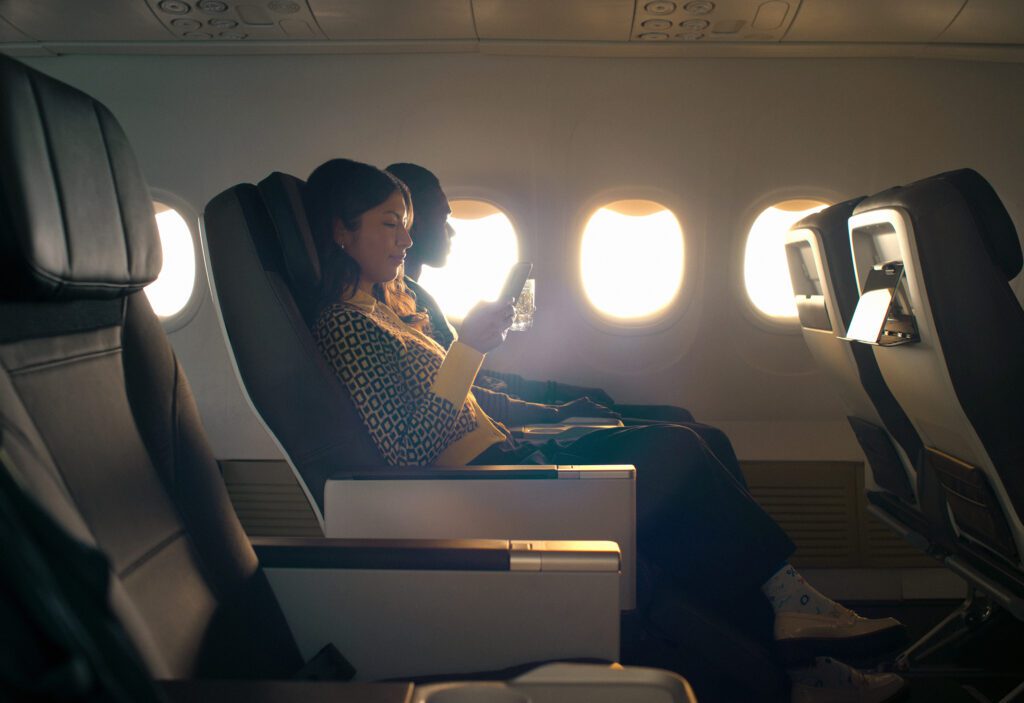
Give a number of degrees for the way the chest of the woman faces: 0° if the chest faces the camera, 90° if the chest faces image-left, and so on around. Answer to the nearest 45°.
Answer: approximately 270°

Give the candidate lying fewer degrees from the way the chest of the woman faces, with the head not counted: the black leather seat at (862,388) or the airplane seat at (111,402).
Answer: the black leather seat

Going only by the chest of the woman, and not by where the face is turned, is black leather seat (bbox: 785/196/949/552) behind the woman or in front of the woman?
in front

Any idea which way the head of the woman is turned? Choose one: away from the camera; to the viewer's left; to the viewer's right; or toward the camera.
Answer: to the viewer's right
